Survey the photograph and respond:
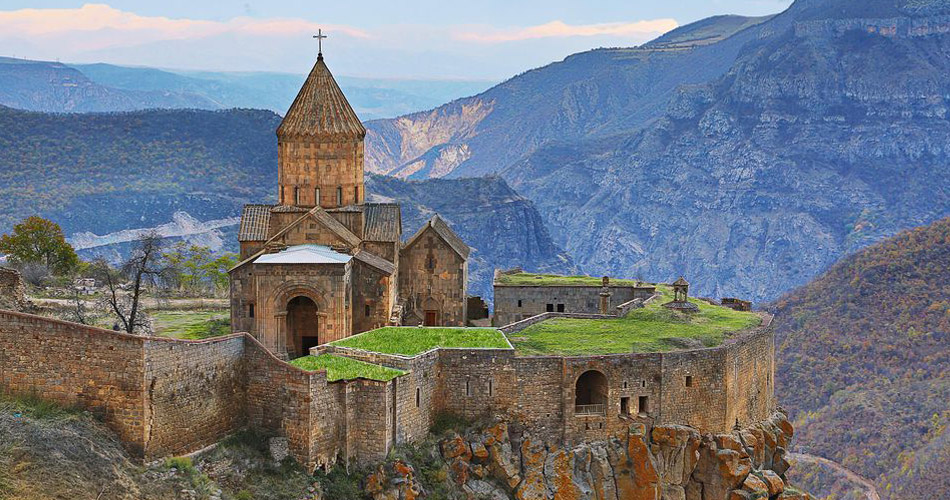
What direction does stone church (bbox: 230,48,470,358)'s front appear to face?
toward the camera
